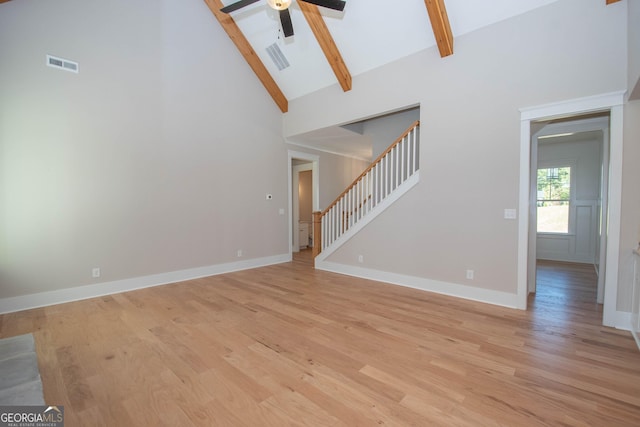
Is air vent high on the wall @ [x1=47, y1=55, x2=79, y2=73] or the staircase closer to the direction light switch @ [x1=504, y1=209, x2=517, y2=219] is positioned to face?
the air vent high on the wall

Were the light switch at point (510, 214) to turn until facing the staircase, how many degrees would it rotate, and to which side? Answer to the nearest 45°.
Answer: approximately 90° to its right

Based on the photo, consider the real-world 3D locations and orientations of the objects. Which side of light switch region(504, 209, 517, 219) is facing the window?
back

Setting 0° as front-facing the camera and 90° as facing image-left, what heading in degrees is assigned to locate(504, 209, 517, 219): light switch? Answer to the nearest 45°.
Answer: approximately 0°

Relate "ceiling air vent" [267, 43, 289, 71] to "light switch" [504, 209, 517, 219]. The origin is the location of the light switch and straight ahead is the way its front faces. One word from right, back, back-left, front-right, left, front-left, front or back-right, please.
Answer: right

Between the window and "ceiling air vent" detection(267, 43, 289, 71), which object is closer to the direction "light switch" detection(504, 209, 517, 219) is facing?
the ceiling air vent

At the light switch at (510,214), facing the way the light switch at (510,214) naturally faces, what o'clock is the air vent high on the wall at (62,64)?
The air vent high on the wall is roughly at 2 o'clock from the light switch.

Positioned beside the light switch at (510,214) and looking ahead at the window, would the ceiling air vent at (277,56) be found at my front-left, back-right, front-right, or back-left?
back-left
